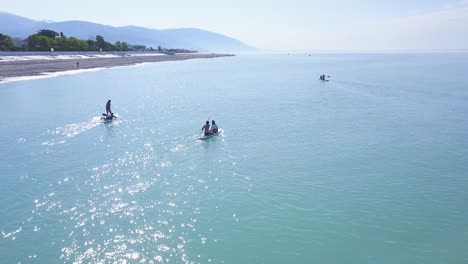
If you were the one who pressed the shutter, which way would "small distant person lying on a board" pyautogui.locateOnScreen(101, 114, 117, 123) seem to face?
facing to the right of the viewer
